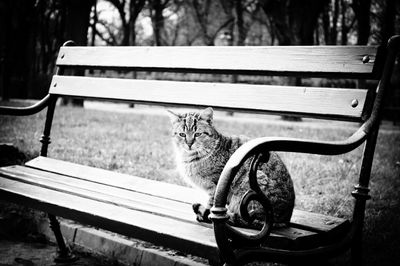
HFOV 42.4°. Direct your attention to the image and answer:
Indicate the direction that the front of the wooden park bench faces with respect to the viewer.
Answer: facing the viewer and to the left of the viewer
